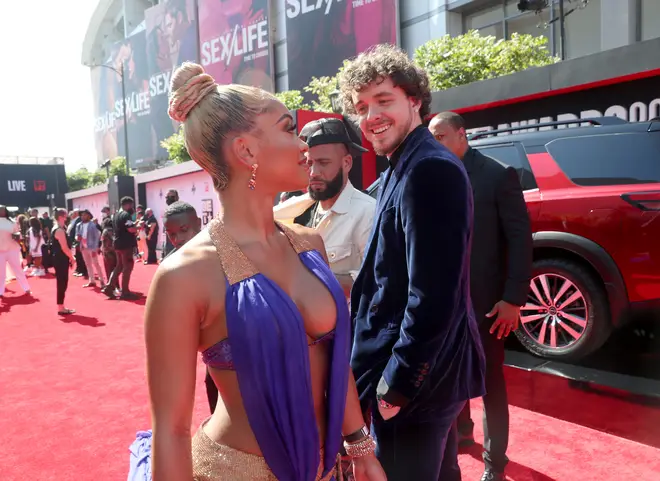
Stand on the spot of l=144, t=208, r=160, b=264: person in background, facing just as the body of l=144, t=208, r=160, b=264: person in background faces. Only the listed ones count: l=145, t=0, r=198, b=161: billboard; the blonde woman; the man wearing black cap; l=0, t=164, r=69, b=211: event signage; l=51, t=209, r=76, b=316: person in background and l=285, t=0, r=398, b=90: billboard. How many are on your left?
3

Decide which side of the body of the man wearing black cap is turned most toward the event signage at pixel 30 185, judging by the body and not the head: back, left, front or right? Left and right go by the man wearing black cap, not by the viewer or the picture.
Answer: right

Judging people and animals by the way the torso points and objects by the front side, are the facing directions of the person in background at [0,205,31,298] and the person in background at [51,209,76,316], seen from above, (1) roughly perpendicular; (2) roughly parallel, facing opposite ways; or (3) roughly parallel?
roughly perpendicular

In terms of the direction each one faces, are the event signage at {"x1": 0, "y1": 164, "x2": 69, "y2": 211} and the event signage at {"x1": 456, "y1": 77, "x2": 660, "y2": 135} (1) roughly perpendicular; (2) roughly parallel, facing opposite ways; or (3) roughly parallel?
roughly perpendicular

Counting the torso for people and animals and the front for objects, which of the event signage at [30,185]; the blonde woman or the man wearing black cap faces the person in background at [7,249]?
the event signage

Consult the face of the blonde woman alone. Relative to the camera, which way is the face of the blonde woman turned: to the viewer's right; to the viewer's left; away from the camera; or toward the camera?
to the viewer's right

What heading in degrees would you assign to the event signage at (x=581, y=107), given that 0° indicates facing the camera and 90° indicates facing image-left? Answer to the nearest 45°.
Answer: approximately 45°

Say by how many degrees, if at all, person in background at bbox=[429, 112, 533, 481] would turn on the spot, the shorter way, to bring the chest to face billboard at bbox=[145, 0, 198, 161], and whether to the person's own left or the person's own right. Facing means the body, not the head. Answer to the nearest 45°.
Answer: approximately 90° to the person's own right
